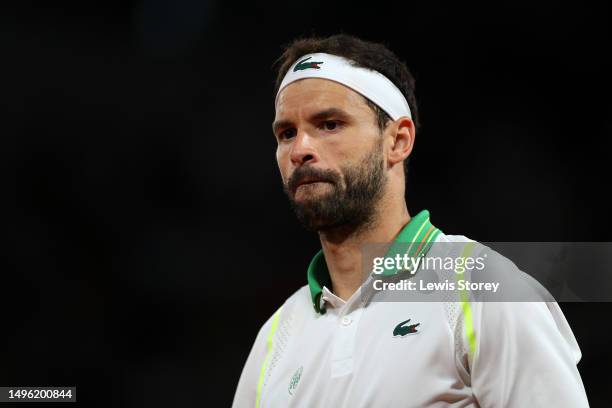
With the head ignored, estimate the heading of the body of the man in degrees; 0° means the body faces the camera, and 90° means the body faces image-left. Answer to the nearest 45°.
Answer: approximately 45°
